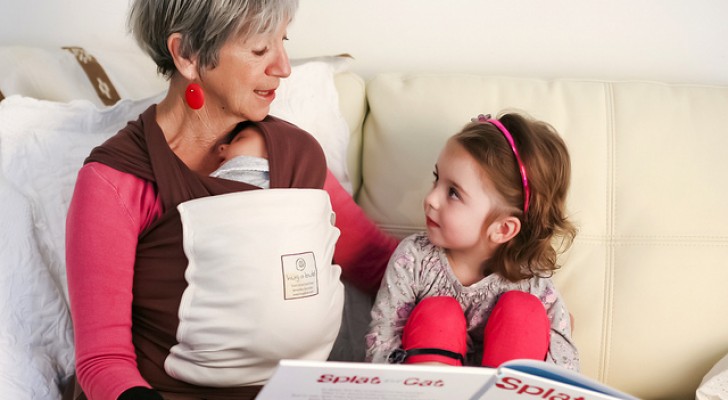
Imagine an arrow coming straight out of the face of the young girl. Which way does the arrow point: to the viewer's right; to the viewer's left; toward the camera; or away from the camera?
to the viewer's left

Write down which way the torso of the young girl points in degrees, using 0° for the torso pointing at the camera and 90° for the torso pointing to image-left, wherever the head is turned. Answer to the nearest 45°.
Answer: approximately 0°

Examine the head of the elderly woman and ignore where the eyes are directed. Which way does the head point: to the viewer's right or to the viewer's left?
to the viewer's right

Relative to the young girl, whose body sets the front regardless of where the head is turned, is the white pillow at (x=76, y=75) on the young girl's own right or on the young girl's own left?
on the young girl's own right
